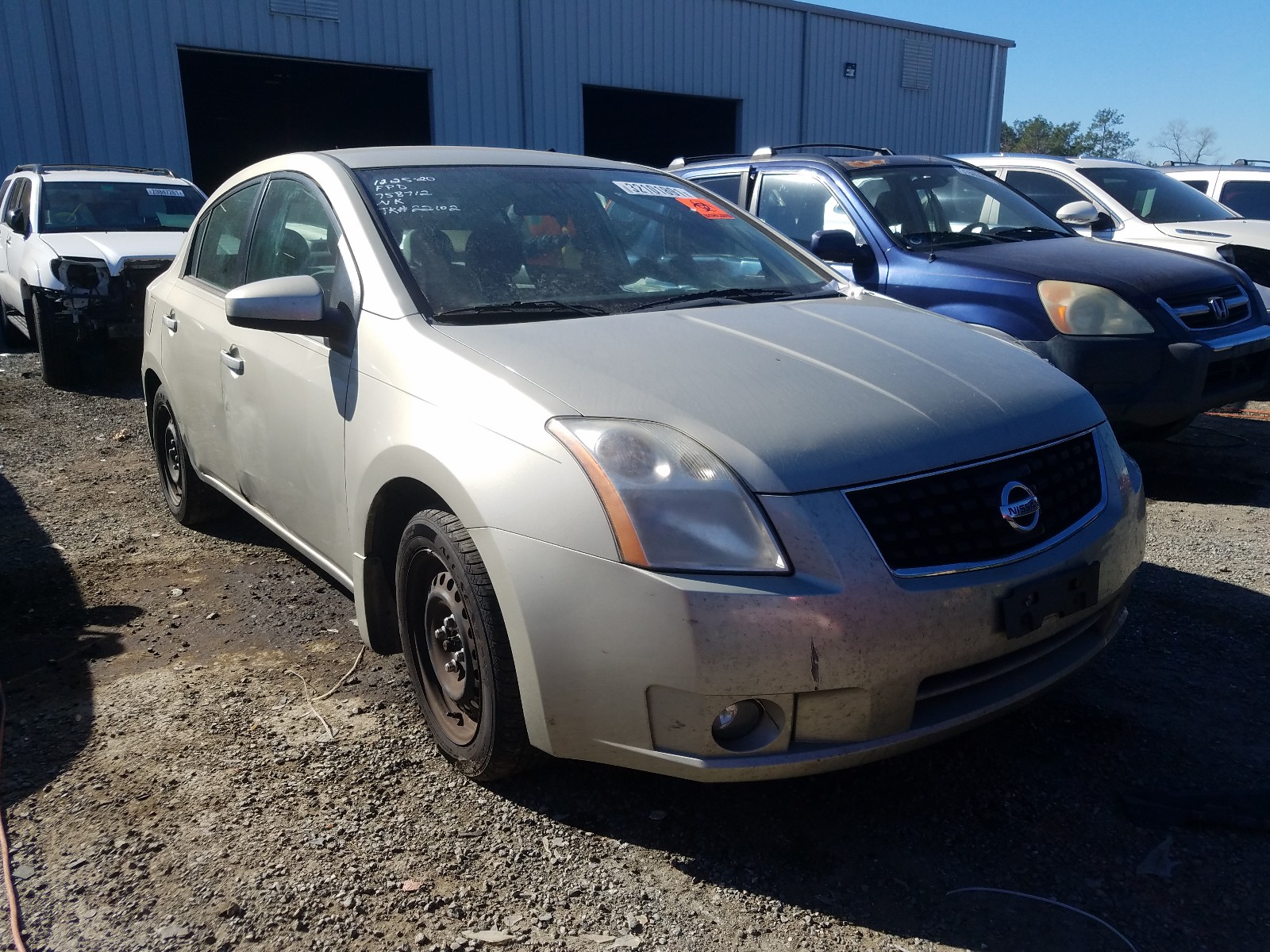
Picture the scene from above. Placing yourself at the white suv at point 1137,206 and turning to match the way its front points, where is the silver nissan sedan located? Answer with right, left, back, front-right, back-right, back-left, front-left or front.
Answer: front-right

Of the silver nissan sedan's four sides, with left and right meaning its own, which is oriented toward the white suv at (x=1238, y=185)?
left

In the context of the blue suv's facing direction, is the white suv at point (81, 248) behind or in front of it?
behind

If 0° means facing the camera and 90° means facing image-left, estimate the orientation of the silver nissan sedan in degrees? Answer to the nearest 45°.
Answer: approximately 315°

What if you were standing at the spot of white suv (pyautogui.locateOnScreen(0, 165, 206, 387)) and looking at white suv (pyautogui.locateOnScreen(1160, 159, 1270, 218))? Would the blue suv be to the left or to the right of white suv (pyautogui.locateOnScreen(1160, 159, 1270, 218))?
right

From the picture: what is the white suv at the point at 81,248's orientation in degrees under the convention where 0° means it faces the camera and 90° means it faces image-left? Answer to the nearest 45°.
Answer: approximately 315°

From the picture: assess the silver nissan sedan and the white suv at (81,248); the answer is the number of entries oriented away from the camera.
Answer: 0

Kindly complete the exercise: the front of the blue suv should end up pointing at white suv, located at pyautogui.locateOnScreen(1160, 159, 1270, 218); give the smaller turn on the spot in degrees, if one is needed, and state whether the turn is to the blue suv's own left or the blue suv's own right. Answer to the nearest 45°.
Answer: approximately 135° to the blue suv's own left
